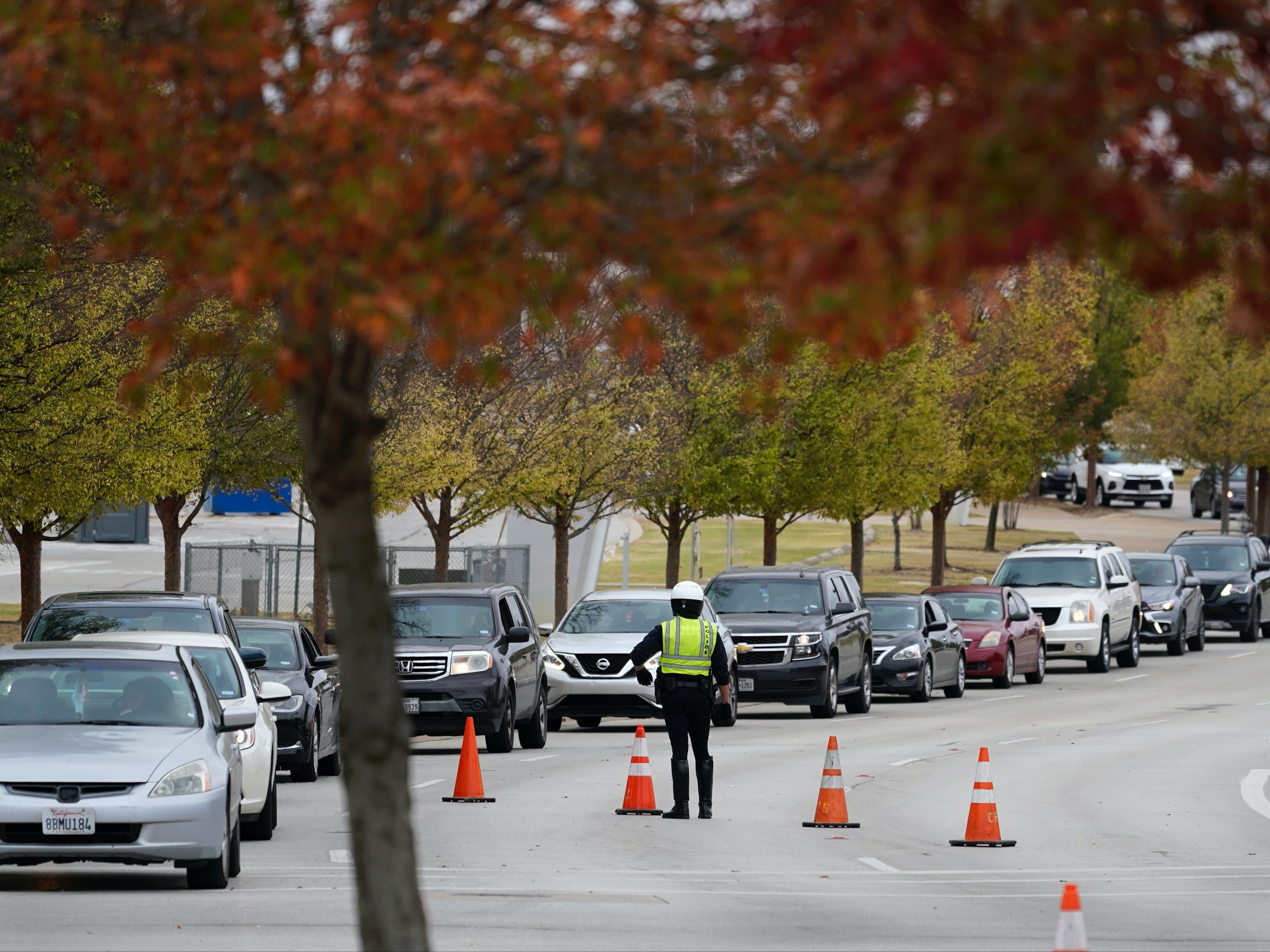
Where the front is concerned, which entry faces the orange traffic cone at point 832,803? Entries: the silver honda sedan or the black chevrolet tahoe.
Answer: the black chevrolet tahoe

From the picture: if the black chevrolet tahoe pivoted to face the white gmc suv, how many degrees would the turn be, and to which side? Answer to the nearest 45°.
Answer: approximately 135° to its left

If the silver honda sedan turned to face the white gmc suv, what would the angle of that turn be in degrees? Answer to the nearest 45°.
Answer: approximately 135° to its left

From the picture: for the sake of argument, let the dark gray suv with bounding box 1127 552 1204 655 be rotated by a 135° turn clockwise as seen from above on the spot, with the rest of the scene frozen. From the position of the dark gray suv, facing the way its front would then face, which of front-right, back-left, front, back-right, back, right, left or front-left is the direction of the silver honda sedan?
back-left

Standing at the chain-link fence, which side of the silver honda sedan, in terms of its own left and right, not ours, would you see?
back

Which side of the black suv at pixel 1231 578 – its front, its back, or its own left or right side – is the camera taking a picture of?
front

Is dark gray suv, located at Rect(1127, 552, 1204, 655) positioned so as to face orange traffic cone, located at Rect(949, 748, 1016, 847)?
yes

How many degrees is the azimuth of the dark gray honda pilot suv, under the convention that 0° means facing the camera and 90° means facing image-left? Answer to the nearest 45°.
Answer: approximately 0°

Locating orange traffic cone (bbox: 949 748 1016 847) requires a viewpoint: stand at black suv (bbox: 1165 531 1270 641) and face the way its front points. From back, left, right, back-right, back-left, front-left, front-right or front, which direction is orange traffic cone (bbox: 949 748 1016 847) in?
front

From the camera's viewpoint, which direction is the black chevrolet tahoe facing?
toward the camera

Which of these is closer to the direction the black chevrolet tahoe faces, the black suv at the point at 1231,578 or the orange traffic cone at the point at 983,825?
the orange traffic cone

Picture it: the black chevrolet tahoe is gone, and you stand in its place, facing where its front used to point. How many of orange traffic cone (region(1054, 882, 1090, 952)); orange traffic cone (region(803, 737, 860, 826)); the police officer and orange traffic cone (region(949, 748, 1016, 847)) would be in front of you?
4

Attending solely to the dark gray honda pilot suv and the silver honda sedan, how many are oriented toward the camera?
2

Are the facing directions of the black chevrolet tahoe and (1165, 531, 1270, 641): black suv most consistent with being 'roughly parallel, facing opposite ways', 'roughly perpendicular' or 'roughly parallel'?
roughly parallel

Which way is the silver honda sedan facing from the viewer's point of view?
toward the camera

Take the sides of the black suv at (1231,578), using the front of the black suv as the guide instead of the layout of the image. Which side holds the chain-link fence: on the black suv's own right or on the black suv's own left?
on the black suv's own right

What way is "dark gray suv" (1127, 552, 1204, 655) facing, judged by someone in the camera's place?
facing the viewer
